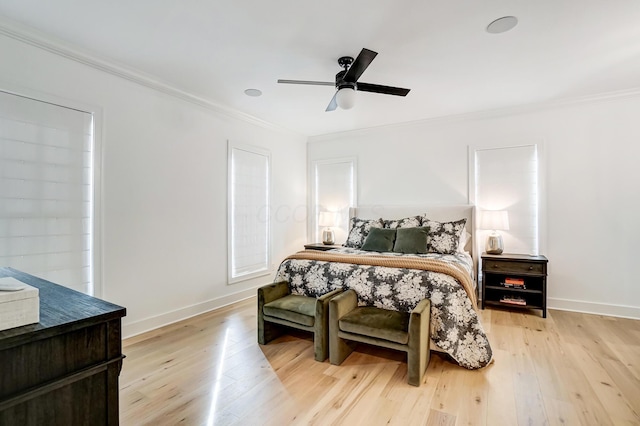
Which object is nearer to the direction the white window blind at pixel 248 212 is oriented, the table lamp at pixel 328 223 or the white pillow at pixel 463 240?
the white pillow

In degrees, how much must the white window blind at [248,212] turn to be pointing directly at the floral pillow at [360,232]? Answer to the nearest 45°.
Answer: approximately 45° to its left

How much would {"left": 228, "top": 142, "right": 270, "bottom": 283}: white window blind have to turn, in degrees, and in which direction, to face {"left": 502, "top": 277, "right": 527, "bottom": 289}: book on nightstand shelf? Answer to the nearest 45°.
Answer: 0° — it already faces it

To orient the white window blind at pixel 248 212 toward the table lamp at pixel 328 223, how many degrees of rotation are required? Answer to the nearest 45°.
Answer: approximately 45° to its left

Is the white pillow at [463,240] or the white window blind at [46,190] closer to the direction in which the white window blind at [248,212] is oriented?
the white pillow

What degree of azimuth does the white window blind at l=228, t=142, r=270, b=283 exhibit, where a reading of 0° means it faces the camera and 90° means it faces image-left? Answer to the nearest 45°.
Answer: approximately 315°
